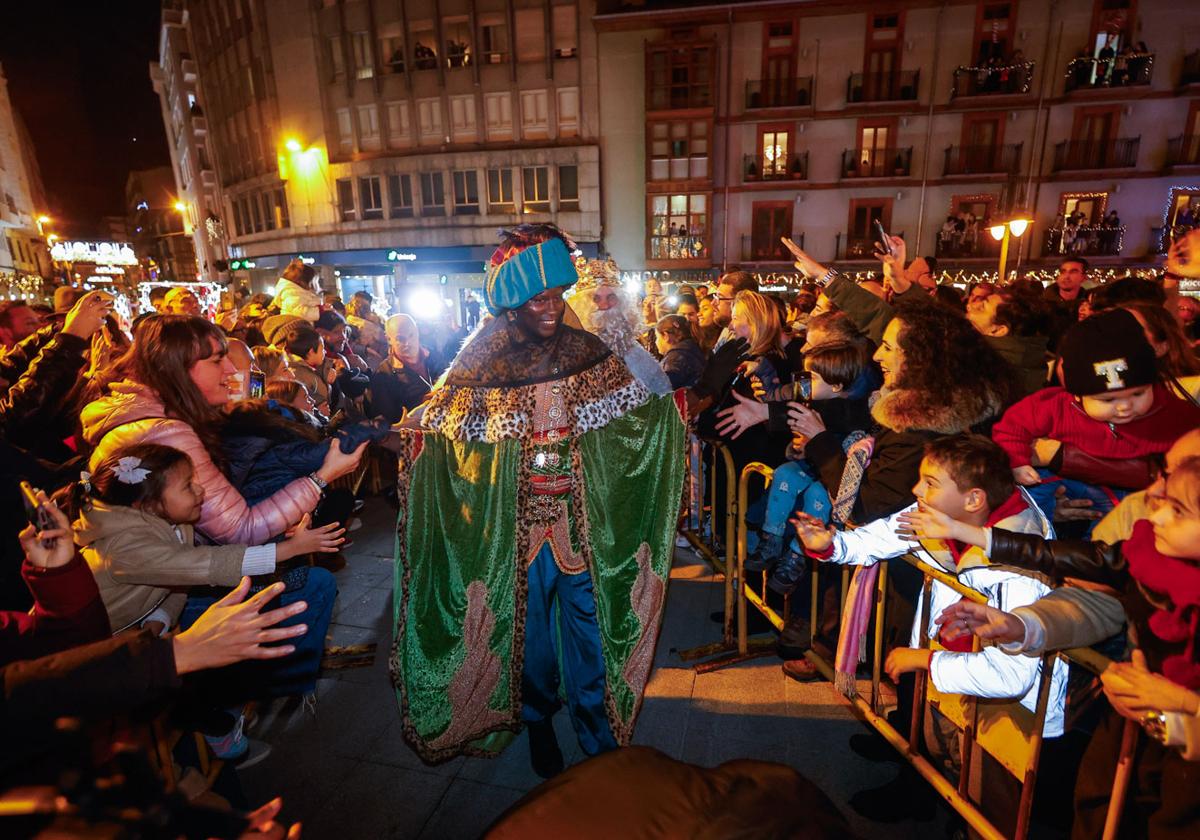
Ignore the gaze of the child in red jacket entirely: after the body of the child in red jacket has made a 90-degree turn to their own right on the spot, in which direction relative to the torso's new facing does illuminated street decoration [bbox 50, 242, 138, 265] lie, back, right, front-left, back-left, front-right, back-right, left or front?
front

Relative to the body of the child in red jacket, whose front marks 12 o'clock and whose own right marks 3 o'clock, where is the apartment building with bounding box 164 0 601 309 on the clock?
The apartment building is roughly at 4 o'clock from the child in red jacket.

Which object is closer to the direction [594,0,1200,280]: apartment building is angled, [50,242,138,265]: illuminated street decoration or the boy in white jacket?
the boy in white jacket

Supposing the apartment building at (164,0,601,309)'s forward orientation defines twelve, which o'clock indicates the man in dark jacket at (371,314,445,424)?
The man in dark jacket is roughly at 12 o'clock from the apartment building.

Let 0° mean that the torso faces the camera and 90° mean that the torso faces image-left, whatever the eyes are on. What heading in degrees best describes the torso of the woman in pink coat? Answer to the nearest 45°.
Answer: approximately 270°

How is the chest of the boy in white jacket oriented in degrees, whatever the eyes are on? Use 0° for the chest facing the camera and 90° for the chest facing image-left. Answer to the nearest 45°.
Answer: approximately 90°

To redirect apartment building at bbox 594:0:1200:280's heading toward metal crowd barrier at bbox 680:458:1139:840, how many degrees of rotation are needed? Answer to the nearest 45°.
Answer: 0° — it already faces it

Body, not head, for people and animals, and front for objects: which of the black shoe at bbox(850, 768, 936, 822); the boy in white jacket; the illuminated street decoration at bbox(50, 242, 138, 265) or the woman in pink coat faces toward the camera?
the illuminated street decoration

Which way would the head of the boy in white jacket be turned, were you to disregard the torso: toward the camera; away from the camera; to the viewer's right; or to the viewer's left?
to the viewer's left
